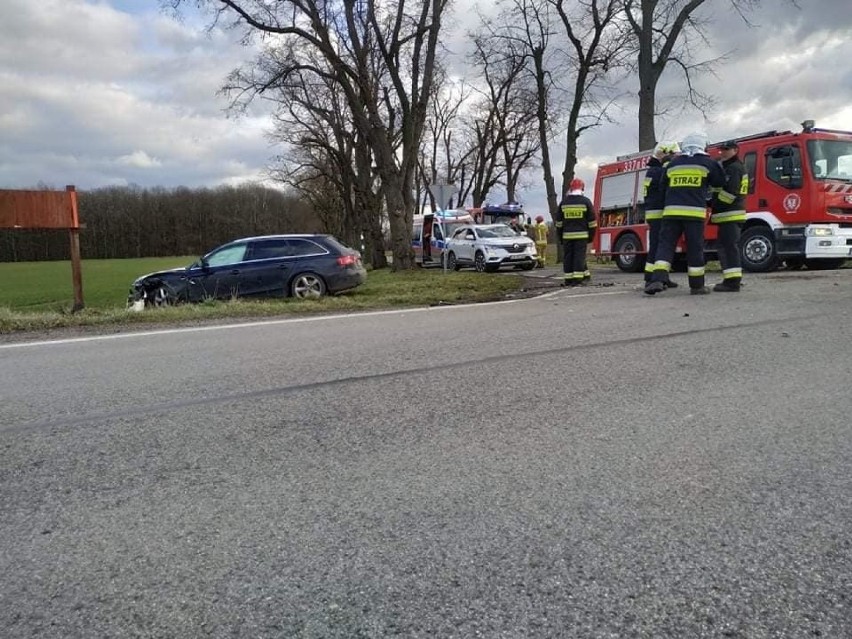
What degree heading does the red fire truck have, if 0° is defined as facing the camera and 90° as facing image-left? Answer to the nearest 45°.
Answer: approximately 315°

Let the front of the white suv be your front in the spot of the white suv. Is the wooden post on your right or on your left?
on your right

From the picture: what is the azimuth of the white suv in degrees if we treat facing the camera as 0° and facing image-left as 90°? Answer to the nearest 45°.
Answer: approximately 315°

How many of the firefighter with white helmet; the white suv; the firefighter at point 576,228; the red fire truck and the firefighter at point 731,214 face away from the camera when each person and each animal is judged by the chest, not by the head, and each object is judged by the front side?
2

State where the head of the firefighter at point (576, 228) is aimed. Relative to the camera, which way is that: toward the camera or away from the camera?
away from the camera

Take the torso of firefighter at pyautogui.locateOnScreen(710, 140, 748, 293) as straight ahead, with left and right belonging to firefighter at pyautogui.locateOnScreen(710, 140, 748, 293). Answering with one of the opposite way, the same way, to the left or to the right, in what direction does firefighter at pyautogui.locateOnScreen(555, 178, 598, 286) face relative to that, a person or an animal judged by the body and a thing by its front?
to the right

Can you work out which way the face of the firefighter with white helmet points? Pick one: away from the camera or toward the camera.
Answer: away from the camera

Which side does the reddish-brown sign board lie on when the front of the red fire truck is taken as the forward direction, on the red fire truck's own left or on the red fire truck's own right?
on the red fire truck's own right

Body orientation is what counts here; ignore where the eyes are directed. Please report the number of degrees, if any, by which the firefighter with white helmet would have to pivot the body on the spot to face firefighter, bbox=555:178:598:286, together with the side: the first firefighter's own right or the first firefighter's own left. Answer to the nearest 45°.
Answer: approximately 45° to the first firefighter's own left

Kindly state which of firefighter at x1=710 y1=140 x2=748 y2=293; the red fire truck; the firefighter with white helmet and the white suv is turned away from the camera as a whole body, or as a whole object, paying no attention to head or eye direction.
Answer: the firefighter with white helmet

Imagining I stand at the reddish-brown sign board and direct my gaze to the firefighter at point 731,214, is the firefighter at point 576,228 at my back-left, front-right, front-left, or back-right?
front-left

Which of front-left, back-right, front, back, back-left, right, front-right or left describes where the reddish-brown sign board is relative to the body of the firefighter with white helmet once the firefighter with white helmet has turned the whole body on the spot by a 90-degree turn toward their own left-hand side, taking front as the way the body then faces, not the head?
front

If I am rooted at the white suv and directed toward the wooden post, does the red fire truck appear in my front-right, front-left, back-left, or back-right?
front-left

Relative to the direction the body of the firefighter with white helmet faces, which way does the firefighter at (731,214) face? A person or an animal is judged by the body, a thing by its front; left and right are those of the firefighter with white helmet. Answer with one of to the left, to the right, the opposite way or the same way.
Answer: to the left

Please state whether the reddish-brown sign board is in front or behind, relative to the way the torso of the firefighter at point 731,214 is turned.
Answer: in front

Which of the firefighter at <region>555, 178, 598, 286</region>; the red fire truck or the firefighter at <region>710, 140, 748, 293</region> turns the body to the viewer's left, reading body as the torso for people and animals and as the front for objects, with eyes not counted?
the firefighter at <region>710, 140, 748, 293</region>
